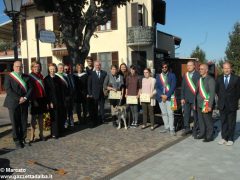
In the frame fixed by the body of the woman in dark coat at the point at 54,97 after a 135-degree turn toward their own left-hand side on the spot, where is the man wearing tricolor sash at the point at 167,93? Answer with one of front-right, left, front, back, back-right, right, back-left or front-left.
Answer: front-right

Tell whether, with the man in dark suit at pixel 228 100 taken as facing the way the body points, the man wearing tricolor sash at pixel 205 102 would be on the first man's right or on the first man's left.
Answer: on the first man's right

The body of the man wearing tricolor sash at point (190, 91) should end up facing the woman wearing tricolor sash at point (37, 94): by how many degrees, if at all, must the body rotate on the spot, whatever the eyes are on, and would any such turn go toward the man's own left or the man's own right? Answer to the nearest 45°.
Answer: approximately 90° to the man's own right

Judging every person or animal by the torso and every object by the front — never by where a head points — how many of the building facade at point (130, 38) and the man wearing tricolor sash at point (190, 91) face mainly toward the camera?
2

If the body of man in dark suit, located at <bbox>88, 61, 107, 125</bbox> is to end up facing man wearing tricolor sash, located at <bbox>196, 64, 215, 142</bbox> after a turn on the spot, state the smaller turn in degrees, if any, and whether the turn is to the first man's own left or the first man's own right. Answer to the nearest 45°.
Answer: approximately 45° to the first man's own left

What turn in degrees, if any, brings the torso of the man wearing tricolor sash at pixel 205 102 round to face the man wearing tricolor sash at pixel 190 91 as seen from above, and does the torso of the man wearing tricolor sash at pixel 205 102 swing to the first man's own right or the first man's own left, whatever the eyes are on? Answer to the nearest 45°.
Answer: approximately 90° to the first man's own right

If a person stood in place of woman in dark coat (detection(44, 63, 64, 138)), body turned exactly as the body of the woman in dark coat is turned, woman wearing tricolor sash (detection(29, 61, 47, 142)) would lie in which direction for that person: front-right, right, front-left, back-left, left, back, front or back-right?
front-right

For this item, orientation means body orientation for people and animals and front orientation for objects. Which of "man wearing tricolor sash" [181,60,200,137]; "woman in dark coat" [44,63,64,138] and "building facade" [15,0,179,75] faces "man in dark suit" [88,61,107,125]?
the building facade
